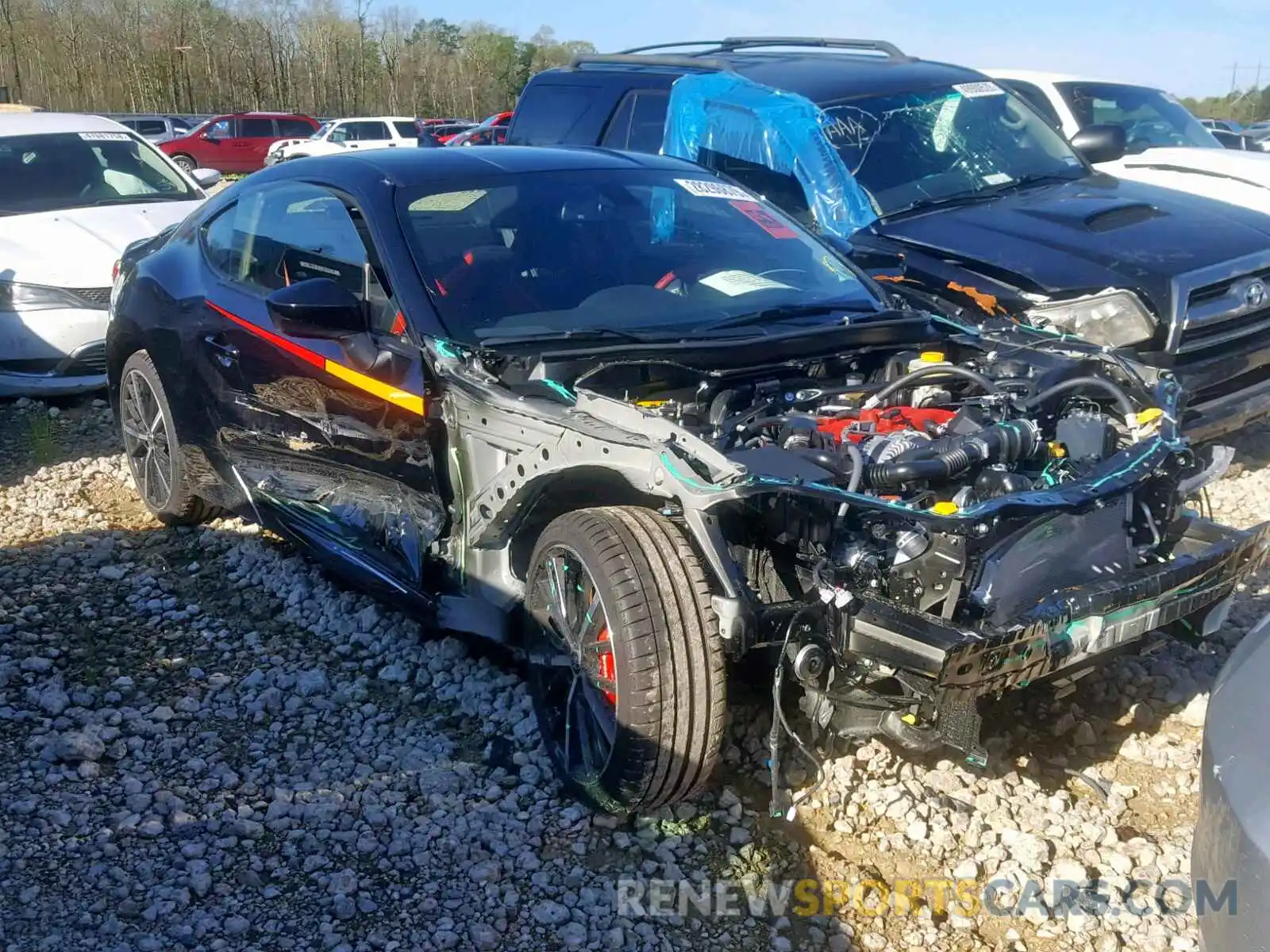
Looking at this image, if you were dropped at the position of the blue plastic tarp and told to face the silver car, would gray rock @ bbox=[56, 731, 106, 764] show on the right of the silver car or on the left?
right

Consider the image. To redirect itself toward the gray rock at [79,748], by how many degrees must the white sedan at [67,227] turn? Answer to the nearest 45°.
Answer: approximately 45° to its right

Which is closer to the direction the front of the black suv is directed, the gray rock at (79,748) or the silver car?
the silver car

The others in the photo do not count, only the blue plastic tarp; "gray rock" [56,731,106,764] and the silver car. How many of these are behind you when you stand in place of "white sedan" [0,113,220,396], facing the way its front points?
0

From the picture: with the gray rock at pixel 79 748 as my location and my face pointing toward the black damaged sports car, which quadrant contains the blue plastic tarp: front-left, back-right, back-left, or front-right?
front-left

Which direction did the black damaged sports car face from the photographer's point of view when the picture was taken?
facing the viewer and to the right of the viewer

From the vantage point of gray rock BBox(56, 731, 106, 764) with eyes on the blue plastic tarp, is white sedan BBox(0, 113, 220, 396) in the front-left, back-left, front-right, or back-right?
front-left

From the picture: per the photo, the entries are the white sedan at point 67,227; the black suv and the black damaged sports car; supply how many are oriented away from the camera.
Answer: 0

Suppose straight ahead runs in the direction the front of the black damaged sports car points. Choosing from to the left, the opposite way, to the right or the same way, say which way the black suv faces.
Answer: the same way

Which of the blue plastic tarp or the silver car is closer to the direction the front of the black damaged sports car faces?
the silver car

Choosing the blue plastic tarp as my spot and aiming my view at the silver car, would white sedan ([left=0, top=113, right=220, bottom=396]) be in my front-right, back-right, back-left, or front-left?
back-right

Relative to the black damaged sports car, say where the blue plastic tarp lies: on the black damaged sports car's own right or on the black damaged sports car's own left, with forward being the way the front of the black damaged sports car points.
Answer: on the black damaged sports car's own left

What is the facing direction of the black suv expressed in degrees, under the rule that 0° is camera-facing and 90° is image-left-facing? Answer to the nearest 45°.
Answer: approximately 315°

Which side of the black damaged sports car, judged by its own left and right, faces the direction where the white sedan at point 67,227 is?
back
